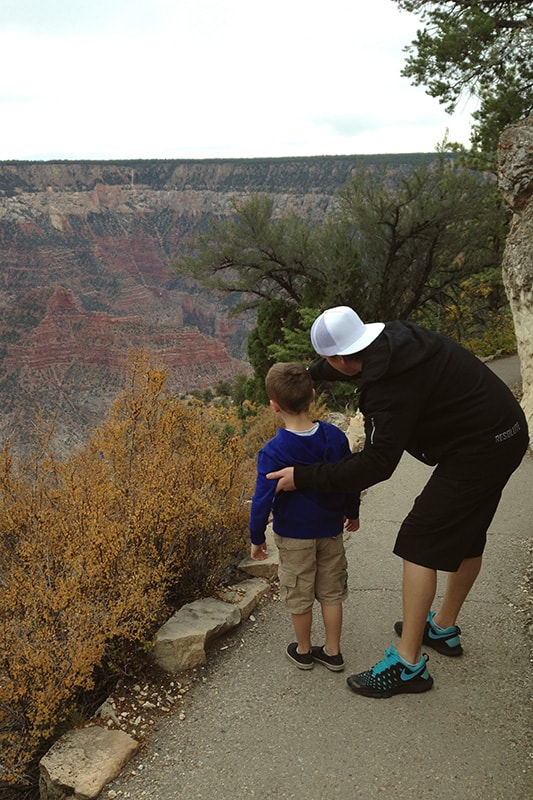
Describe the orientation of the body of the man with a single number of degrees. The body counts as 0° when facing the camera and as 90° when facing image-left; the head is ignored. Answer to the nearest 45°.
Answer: approximately 90°

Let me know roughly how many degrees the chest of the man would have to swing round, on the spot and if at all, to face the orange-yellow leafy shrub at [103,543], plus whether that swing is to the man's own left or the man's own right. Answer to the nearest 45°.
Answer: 0° — they already face it
